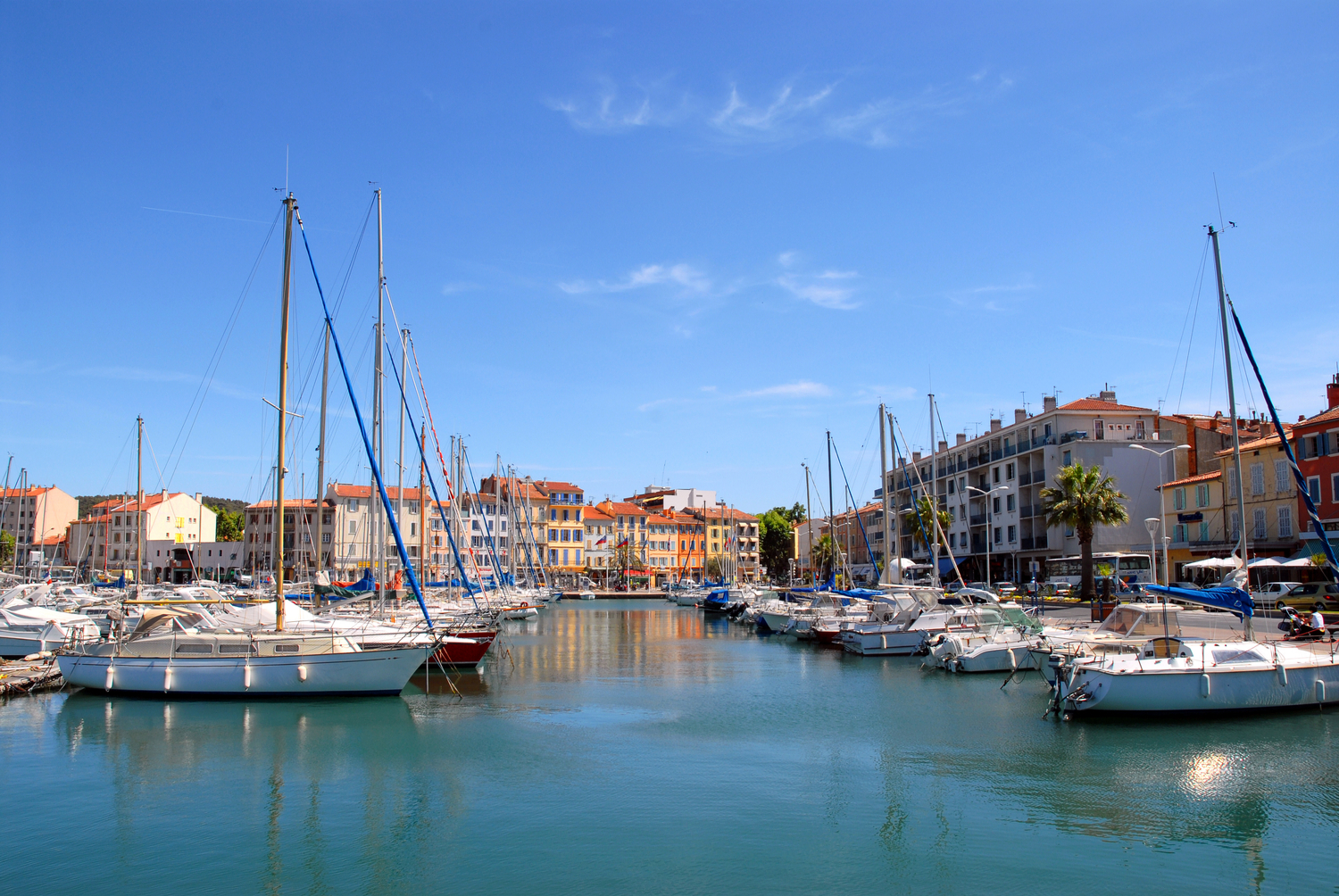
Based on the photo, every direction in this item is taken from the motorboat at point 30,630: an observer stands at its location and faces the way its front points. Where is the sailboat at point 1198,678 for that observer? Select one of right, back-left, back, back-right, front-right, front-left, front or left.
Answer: front-right

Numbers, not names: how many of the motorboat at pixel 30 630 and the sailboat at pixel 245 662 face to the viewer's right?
2

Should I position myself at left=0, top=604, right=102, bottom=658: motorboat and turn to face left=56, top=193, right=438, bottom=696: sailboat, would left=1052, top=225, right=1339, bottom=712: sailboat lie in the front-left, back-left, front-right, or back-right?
front-left

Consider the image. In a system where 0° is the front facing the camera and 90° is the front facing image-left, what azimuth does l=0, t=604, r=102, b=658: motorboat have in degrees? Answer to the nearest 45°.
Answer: approximately 270°

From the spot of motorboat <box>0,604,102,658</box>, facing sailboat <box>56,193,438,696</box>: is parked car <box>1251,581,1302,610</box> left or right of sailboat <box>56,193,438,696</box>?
left

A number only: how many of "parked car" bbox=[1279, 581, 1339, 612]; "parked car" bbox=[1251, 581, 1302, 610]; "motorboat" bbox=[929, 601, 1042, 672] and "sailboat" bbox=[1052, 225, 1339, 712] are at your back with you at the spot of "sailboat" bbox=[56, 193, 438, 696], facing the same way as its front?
0

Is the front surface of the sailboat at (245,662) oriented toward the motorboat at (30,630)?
no

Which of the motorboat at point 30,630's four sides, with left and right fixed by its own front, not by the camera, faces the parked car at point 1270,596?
front

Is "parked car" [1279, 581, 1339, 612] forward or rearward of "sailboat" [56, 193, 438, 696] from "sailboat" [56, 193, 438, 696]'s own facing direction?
forward

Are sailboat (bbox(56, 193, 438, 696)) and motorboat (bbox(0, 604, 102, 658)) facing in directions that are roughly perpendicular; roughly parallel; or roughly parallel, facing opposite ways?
roughly parallel

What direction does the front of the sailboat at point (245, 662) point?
to the viewer's right
